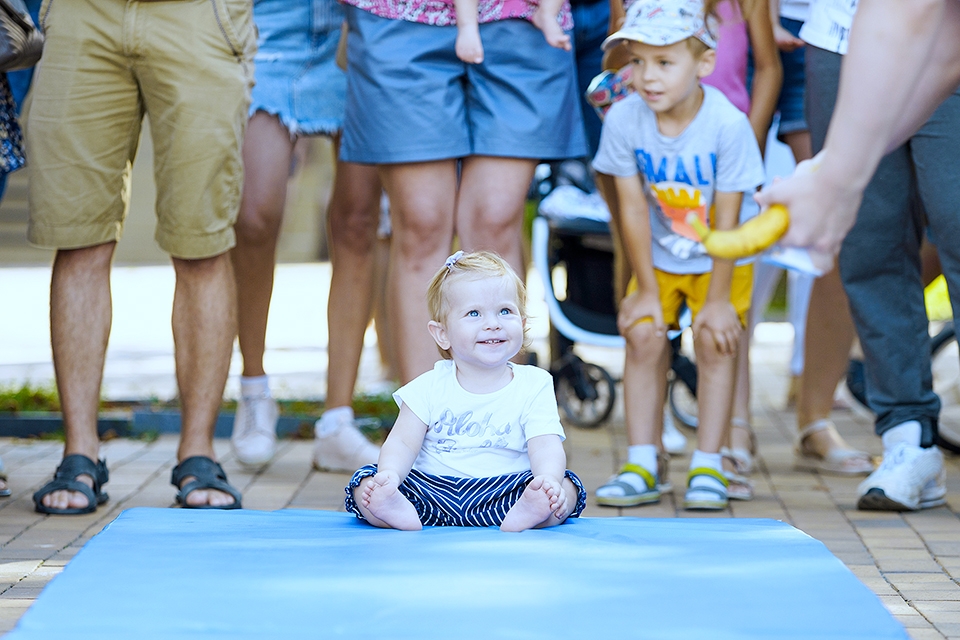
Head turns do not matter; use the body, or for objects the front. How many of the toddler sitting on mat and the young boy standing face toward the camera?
2

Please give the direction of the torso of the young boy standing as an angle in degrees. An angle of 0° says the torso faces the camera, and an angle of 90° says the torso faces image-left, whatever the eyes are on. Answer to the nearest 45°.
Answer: approximately 0°

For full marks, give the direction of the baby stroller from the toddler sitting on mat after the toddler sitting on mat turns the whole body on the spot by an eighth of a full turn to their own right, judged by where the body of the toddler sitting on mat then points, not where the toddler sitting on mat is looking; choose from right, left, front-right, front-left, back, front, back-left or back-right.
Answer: back-right

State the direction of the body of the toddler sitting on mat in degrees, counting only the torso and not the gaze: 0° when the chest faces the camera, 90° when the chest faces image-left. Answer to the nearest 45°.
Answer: approximately 0°

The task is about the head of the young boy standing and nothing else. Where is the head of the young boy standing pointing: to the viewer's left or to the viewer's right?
to the viewer's left
